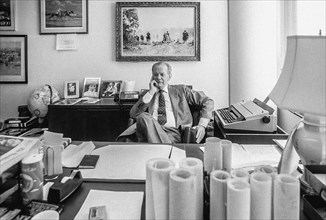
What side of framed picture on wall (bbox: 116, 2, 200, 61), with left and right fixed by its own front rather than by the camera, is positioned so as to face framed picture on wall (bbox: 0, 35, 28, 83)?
right

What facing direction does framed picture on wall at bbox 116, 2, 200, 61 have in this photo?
toward the camera

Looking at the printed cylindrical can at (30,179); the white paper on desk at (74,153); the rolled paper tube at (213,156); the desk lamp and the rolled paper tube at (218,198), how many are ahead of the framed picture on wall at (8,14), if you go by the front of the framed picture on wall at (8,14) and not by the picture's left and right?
5

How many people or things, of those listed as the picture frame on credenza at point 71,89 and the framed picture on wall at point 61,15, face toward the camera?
2

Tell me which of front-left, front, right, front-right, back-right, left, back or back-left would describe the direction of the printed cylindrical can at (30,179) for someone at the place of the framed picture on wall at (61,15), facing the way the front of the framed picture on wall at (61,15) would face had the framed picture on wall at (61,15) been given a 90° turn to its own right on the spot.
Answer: left

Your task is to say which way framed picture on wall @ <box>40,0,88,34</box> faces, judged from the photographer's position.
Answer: facing the viewer

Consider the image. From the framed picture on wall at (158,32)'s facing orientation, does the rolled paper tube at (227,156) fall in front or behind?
in front

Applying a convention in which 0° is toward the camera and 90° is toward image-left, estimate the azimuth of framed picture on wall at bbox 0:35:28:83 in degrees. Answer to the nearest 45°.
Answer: approximately 0°

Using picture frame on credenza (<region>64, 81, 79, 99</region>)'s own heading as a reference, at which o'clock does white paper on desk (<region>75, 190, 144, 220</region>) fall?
The white paper on desk is roughly at 12 o'clock from the picture frame on credenza.

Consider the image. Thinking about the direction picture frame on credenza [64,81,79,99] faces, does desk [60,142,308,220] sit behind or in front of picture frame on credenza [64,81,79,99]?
in front

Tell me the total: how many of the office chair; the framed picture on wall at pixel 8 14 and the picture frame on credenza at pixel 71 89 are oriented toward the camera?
3
